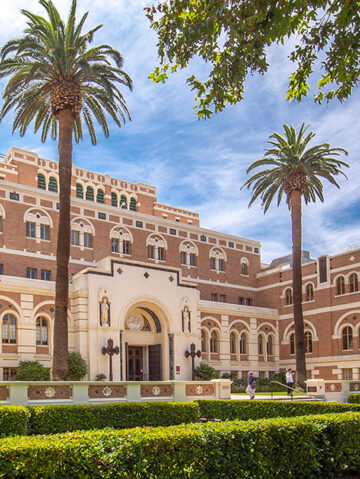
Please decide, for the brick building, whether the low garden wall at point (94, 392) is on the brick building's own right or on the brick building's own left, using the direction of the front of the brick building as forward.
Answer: on the brick building's own right

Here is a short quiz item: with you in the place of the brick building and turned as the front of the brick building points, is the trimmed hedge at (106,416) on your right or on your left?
on your right

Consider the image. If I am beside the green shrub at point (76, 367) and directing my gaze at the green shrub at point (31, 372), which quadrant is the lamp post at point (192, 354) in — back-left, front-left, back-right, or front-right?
back-right

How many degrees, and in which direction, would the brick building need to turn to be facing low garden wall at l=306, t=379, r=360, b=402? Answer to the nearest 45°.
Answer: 0° — it already faces it

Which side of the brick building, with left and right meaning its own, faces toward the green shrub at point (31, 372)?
right

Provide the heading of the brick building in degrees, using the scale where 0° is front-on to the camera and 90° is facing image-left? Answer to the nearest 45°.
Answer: approximately 315°

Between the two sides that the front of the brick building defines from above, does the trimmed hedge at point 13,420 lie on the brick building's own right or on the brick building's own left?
on the brick building's own right

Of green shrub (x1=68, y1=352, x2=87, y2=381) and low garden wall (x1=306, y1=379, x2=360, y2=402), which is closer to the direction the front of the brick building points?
the low garden wall

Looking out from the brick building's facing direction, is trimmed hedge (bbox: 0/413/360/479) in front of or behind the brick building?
in front
